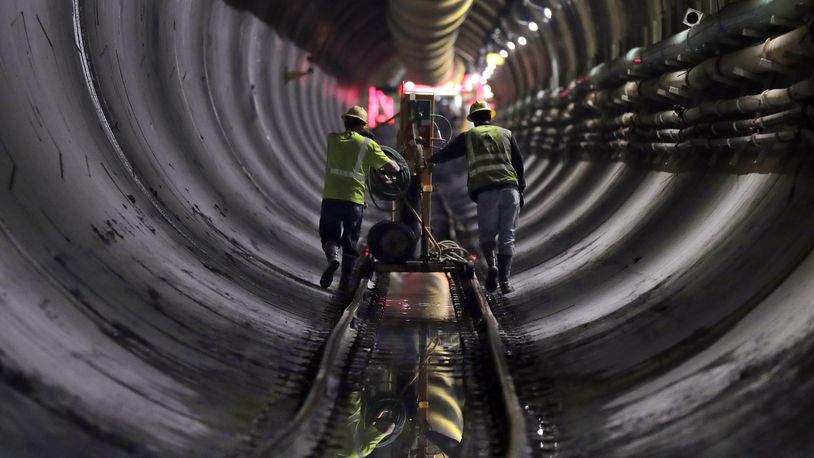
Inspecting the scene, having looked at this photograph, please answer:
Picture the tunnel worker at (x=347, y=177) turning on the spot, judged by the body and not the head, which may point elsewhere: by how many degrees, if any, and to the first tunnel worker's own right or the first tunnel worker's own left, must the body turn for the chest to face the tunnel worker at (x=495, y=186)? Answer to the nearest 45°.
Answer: approximately 45° to the first tunnel worker's own right

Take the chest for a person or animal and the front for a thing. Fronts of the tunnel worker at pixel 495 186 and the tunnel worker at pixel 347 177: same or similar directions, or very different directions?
same or similar directions

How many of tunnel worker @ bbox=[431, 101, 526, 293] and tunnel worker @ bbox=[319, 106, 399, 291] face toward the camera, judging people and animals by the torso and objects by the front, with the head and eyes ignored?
0

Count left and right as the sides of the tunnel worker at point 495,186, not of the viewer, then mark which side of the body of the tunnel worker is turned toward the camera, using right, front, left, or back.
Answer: back

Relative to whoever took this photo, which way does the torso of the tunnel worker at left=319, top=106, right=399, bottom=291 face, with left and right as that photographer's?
facing away from the viewer and to the right of the viewer
